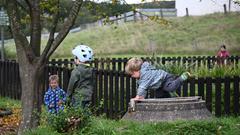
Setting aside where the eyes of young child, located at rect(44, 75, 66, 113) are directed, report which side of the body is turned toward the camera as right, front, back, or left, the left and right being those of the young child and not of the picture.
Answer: front

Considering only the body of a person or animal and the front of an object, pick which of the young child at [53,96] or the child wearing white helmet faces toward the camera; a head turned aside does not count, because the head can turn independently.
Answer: the young child

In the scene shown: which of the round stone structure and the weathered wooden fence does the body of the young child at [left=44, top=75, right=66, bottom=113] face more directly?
the round stone structure

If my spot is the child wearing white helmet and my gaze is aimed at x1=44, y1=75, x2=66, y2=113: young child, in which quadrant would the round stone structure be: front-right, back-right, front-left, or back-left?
back-left

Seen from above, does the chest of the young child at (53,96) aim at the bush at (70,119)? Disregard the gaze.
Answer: yes

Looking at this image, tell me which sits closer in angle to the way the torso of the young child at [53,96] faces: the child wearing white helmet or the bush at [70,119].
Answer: the bush

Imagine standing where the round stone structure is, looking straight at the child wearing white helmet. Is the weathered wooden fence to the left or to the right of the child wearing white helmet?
right

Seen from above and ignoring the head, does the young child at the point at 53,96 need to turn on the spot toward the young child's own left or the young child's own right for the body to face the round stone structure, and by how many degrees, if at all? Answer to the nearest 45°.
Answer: approximately 45° to the young child's own left

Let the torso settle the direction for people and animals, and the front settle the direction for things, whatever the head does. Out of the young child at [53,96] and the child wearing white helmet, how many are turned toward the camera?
1

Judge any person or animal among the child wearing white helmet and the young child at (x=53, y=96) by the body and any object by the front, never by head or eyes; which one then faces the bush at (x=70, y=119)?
the young child
